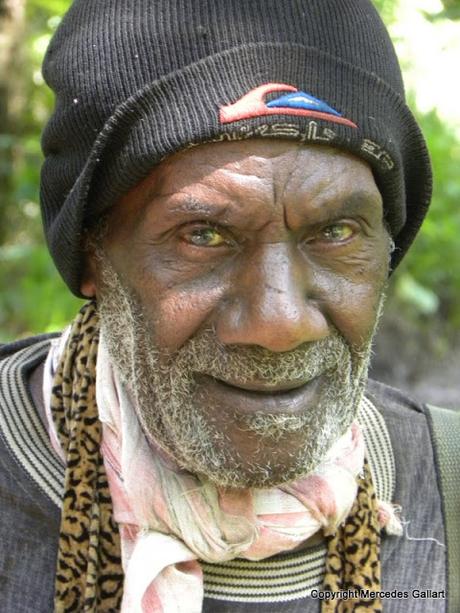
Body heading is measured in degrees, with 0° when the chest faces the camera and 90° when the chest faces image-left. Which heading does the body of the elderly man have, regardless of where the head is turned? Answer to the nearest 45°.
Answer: approximately 0°
